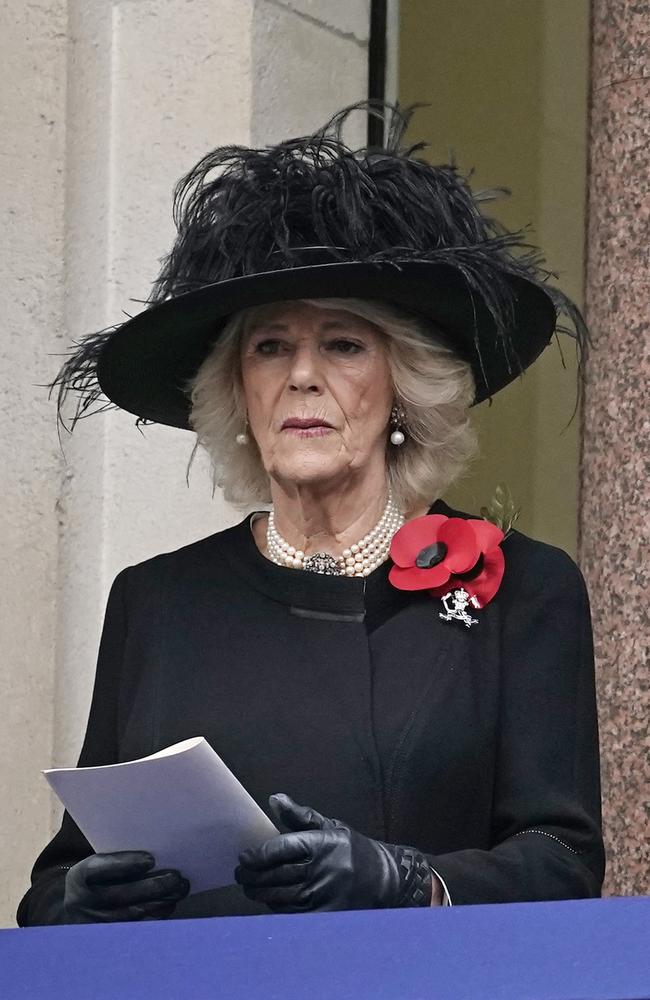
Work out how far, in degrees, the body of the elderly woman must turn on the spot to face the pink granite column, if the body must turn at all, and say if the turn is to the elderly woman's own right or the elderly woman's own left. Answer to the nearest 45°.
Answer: approximately 135° to the elderly woman's own left

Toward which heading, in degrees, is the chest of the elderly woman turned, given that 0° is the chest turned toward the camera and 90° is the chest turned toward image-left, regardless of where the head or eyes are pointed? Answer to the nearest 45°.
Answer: approximately 0°

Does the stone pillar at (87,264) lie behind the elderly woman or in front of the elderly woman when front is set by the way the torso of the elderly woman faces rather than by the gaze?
behind
